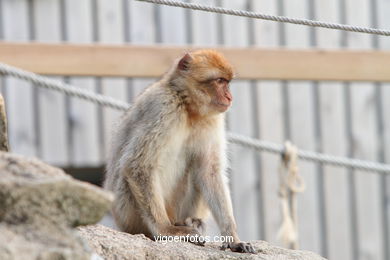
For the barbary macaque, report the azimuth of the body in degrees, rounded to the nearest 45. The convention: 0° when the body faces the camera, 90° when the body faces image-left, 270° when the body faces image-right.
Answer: approximately 315°

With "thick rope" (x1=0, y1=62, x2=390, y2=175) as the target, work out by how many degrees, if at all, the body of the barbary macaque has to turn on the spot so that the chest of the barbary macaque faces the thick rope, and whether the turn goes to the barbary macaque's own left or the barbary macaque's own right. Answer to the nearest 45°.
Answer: approximately 180°

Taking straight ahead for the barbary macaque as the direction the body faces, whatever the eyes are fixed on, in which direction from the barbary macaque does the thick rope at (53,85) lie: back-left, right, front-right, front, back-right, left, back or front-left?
back

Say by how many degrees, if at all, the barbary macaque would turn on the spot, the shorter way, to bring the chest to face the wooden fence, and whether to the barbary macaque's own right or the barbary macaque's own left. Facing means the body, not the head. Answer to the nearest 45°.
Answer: approximately 135° to the barbary macaque's own left
